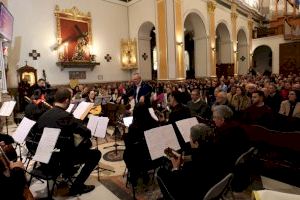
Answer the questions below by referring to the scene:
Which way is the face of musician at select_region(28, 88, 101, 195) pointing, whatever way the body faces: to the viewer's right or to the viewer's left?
to the viewer's right

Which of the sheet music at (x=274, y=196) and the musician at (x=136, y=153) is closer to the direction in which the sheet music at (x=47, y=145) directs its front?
the sheet music

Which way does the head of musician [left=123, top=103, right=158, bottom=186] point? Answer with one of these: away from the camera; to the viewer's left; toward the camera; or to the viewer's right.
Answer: away from the camera

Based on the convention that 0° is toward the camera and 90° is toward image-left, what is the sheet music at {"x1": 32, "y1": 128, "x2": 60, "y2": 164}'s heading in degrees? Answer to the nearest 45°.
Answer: approximately 45°

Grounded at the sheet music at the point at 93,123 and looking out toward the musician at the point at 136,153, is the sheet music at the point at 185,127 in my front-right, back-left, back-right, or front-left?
front-left

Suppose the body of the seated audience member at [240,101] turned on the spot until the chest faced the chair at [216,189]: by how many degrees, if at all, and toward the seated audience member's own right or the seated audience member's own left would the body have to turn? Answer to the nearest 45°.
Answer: approximately 45° to the seated audience member's own left

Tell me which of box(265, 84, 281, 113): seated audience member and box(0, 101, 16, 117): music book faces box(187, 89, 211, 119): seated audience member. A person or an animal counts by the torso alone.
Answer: box(265, 84, 281, 113): seated audience member

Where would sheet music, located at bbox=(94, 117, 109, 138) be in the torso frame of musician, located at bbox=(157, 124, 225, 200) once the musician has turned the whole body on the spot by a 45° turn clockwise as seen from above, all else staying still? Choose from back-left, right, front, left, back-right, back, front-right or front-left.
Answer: front-left

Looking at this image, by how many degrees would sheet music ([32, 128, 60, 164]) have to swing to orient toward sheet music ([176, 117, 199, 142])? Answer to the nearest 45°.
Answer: approximately 135° to its left

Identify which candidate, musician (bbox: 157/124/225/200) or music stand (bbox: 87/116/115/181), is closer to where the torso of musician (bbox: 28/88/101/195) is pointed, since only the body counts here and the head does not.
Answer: the music stand

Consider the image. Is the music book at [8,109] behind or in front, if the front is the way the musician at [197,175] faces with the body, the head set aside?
in front

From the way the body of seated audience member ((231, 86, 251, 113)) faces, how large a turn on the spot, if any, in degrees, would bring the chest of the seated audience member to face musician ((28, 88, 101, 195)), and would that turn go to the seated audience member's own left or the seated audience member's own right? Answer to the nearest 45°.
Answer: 0° — they already face them

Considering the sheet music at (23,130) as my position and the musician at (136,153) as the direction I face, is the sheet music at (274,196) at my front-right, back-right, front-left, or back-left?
front-right

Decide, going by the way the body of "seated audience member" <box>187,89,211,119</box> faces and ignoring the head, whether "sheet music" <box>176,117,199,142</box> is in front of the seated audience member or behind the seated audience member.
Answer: in front

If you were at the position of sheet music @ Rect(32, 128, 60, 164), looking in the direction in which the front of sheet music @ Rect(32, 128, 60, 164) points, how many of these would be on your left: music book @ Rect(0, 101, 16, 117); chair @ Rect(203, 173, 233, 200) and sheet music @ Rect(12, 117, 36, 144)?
1

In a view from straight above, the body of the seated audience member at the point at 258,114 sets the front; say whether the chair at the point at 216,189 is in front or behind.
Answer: in front

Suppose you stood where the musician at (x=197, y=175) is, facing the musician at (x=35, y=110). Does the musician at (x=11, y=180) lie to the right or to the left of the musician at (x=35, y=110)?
left

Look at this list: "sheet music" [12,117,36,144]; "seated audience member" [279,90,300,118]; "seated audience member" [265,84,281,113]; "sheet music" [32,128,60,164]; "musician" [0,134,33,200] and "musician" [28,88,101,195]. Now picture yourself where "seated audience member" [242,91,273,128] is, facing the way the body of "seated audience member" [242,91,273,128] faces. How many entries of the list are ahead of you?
4

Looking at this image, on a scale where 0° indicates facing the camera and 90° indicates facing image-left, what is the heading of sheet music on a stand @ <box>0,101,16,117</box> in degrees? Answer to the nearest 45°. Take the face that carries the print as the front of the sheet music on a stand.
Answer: approximately 45°

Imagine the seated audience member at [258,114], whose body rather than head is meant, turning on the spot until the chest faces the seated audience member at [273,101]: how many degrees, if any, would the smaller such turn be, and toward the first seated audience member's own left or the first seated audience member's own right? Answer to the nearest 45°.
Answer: approximately 135° to the first seated audience member's own right
